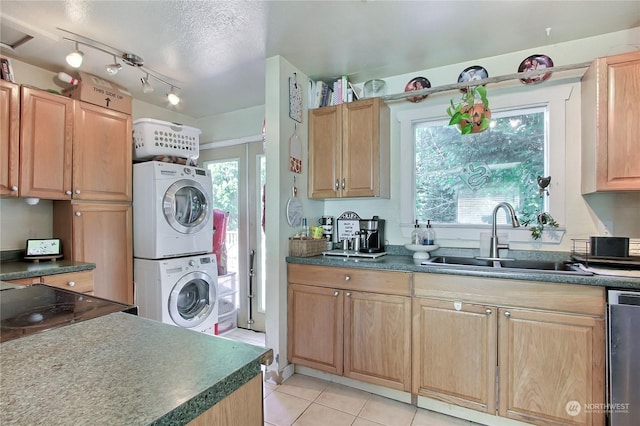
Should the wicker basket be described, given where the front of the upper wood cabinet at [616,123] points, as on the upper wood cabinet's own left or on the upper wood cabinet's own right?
on the upper wood cabinet's own right

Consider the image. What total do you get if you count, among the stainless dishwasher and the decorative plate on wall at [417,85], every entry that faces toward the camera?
2

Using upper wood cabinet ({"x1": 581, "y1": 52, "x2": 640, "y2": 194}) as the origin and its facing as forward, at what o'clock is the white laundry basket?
The white laundry basket is roughly at 2 o'clock from the upper wood cabinet.

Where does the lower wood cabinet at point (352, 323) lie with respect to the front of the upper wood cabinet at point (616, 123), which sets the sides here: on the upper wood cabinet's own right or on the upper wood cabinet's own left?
on the upper wood cabinet's own right

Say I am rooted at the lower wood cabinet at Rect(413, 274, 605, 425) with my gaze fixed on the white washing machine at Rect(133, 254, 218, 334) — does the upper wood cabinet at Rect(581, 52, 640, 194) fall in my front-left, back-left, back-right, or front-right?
back-right

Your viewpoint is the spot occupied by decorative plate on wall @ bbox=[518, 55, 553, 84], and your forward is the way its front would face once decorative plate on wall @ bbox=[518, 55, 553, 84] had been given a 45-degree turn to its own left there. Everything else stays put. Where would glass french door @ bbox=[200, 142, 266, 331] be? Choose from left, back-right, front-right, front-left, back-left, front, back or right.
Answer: back-right

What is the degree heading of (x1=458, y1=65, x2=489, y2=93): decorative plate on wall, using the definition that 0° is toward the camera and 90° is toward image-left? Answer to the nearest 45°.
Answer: approximately 0°

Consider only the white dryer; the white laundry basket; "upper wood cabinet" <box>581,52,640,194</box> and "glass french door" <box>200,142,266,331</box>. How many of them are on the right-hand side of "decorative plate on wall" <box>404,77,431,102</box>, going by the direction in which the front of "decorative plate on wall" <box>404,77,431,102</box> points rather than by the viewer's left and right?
3

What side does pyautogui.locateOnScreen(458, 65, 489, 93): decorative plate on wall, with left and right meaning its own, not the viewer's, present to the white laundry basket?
right
